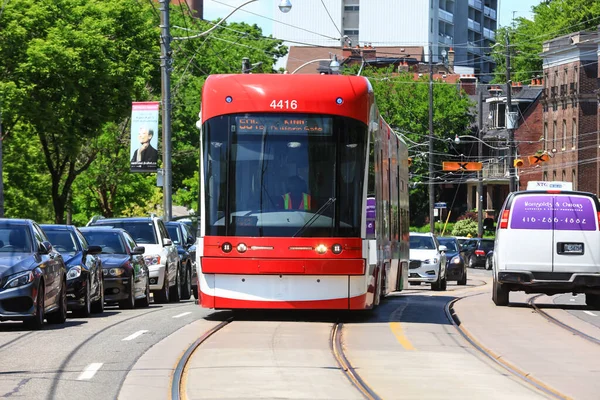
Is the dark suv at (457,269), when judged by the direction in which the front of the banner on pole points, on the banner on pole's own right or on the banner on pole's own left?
on the banner on pole's own left

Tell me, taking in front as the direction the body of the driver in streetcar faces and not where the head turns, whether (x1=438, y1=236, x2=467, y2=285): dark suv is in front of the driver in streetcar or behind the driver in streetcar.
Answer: behind

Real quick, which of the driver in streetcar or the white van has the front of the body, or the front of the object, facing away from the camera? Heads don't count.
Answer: the white van

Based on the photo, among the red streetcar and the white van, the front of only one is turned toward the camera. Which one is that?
the red streetcar

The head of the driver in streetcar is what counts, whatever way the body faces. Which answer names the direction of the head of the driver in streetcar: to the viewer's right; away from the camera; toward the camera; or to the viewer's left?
toward the camera

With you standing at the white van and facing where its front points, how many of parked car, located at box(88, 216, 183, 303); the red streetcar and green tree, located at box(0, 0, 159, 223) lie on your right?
0

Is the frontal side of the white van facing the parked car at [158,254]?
no

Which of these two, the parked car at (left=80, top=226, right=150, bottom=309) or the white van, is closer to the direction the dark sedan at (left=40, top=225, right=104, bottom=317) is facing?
the white van

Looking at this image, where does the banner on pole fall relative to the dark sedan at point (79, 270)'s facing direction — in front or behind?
behind

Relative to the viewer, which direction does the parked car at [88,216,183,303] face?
toward the camera

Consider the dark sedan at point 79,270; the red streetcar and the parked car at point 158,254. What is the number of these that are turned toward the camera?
3

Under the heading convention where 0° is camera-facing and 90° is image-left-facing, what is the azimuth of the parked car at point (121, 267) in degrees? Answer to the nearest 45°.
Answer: approximately 0°

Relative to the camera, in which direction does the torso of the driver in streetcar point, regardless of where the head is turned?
toward the camera
